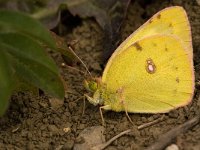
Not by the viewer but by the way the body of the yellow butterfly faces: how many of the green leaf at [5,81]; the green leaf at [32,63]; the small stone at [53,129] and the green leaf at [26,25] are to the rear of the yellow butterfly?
0

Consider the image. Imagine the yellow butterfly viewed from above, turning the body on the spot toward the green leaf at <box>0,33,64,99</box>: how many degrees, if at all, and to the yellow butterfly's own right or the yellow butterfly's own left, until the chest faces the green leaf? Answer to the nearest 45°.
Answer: approximately 45° to the yellow butterfly's own left

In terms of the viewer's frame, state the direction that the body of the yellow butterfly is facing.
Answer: to the viewer's left

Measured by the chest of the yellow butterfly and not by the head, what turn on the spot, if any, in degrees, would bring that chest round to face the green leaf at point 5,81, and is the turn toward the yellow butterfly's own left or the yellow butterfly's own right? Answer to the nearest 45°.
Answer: approximately 45° to the yellow butterfly's own left

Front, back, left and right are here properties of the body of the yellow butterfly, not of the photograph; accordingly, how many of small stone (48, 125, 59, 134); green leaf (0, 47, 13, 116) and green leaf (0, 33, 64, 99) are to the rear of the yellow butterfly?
0

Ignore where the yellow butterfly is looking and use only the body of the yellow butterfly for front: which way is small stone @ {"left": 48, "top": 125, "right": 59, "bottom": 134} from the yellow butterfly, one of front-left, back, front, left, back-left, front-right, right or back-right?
front
